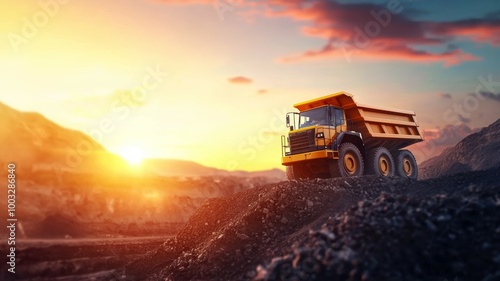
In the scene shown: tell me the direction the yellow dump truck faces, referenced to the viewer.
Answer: facing the viewer and to the left of the viewer
